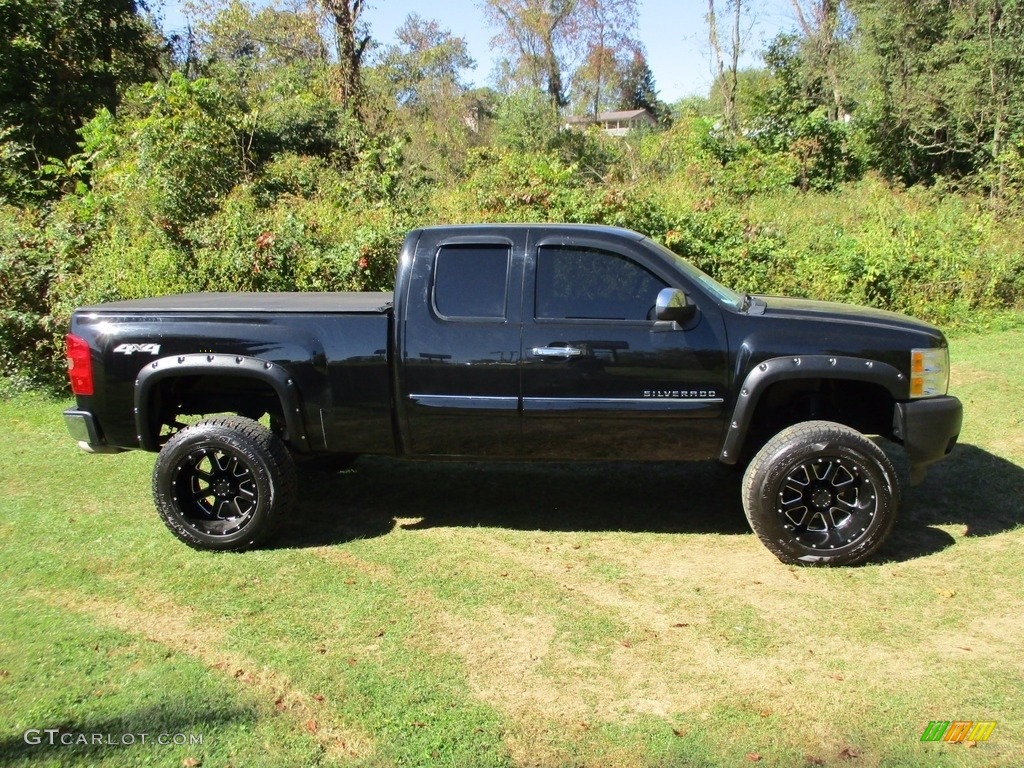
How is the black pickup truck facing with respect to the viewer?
to the viewer's right

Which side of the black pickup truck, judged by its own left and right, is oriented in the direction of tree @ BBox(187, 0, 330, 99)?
left

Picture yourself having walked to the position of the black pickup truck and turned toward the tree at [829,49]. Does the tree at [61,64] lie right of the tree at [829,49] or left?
left

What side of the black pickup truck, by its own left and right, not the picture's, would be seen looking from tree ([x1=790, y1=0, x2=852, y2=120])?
left

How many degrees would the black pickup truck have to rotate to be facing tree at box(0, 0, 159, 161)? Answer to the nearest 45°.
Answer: approximately 135° to its left

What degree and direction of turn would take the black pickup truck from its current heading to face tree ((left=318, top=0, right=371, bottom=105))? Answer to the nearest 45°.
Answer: approximately 90° to its left

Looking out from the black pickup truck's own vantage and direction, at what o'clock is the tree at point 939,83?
The tree is roughly at 10 o'clock from the black pickup truck.
